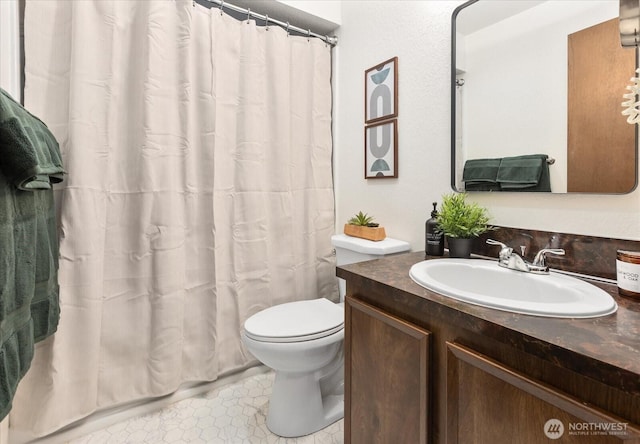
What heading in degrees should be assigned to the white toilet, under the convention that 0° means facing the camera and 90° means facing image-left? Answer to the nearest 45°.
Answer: approximately 45°

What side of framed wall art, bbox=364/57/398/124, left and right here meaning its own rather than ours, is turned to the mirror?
left

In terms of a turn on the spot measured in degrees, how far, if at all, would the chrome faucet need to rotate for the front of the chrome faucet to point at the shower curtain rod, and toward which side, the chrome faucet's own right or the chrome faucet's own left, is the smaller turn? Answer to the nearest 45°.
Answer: approximately 45° to the chrome faucet's own right

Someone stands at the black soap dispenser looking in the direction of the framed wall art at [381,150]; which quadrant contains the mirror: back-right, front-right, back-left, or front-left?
back-right

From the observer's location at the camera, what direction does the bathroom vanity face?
facing the viewer and to the left of the viewer

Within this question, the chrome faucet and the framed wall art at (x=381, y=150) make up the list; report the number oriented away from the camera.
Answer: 0

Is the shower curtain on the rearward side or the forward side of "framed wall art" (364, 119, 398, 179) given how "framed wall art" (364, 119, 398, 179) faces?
on the forward side

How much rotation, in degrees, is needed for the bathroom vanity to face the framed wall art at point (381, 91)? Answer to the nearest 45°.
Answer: approximately 90° to its right

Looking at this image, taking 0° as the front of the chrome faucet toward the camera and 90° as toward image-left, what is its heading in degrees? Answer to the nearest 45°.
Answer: approximately 45°
